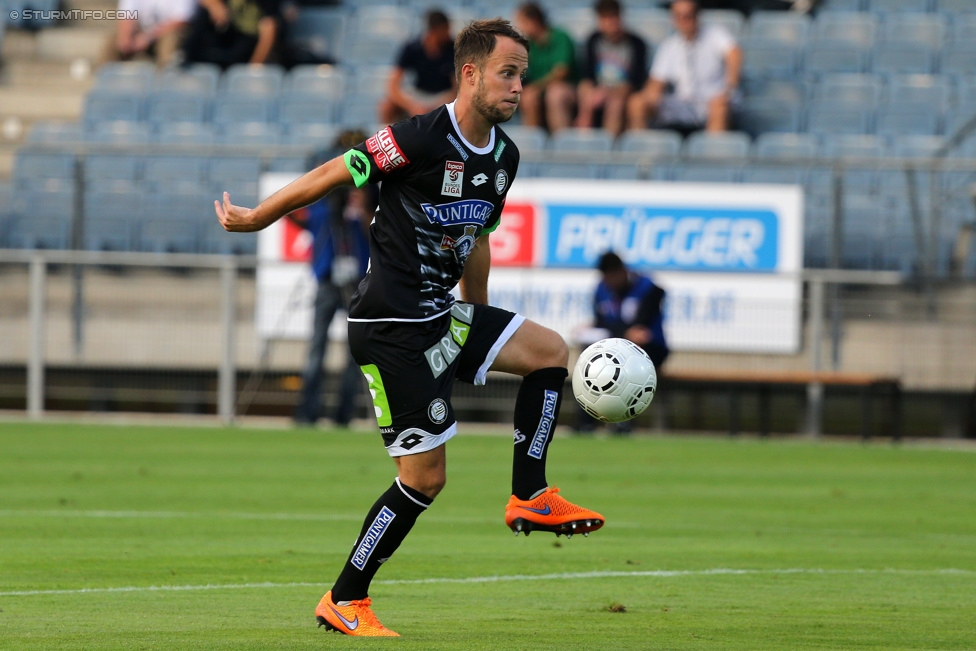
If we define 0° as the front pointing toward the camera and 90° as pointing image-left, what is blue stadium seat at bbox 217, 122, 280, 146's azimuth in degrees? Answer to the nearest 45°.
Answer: approximately 0°

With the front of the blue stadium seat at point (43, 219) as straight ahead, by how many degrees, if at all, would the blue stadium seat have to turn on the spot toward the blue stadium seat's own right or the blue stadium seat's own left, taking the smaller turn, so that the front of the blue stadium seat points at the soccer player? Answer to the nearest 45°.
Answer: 0° — it already faces them

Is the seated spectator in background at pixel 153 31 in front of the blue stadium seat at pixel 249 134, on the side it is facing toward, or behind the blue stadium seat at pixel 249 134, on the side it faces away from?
behind

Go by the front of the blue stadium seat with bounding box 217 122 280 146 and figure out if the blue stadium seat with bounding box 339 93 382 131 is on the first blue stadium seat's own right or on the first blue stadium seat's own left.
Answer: on the first blue stadium seat's own left

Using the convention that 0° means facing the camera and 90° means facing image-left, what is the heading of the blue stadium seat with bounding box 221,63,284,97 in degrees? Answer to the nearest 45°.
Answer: approximately 0°

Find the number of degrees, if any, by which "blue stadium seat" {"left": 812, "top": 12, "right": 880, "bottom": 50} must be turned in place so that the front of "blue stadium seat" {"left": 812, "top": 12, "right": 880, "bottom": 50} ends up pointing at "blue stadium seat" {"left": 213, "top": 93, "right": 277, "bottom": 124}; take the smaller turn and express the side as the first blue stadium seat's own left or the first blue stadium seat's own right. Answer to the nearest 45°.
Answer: approximately 90° to the first blue stadium seat's own right
